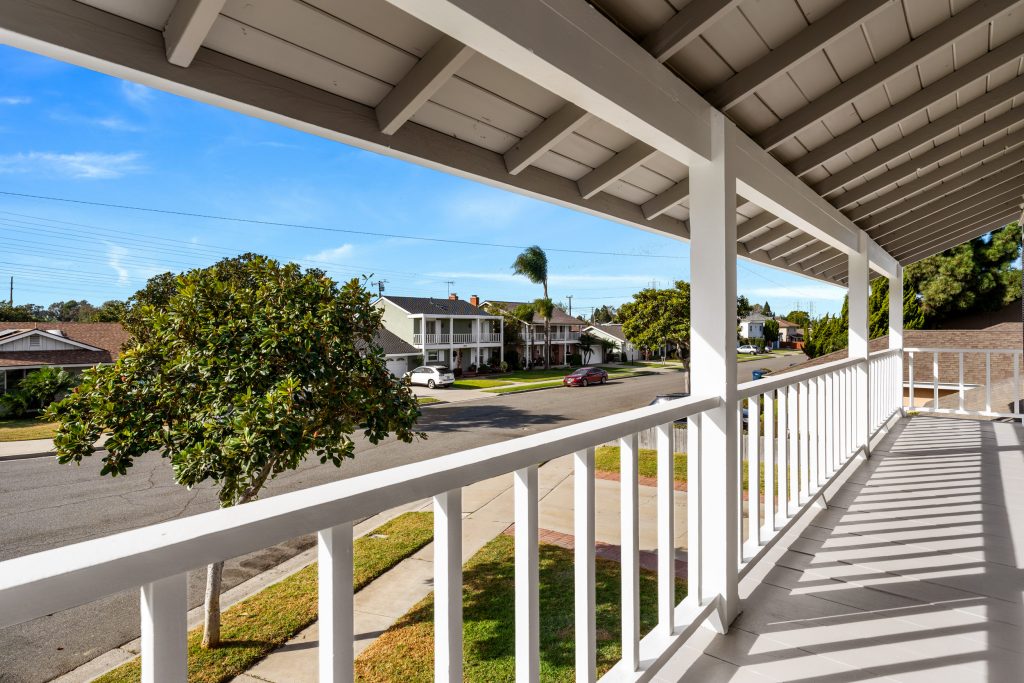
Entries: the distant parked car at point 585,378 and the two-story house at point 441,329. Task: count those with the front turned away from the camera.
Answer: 0

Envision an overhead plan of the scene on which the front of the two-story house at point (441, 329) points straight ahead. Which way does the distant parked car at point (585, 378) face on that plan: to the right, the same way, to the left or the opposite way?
to the right

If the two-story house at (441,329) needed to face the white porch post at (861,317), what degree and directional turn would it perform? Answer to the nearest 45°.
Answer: approximately 45° to its right

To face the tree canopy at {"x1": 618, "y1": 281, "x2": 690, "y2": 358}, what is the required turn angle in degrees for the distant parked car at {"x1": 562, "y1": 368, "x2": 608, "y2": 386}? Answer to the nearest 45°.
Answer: approximately 180°

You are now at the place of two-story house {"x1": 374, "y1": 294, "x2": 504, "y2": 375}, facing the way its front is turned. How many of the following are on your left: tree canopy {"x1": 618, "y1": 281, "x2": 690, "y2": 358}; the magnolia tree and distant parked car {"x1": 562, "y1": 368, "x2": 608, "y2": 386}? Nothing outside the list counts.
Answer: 2

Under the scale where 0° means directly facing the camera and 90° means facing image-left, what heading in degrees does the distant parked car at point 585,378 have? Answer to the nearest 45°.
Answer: approximately 45°

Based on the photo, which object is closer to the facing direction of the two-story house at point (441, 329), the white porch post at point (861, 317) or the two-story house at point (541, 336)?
the white porch post

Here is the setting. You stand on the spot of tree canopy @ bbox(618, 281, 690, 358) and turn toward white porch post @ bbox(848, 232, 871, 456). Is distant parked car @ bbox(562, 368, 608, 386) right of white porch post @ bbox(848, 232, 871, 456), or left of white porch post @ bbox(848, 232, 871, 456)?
right

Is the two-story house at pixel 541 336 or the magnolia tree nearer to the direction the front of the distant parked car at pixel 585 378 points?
the magnolia tree

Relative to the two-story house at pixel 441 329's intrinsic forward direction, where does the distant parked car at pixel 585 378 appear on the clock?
The distant parked car is roughly at 9 o'clock from the two-story house.

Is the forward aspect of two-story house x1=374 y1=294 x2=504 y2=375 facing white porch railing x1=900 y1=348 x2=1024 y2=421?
yes

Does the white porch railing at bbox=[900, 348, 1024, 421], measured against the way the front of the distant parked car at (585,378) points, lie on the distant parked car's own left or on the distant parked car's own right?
on the distant parked car's own left

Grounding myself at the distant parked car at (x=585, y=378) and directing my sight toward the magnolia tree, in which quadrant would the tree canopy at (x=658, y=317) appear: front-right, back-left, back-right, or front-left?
back-left

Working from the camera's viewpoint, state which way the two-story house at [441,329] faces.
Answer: facing the viewer and to the right of the viewer

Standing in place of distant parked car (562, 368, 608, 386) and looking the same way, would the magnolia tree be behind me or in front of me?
in front
